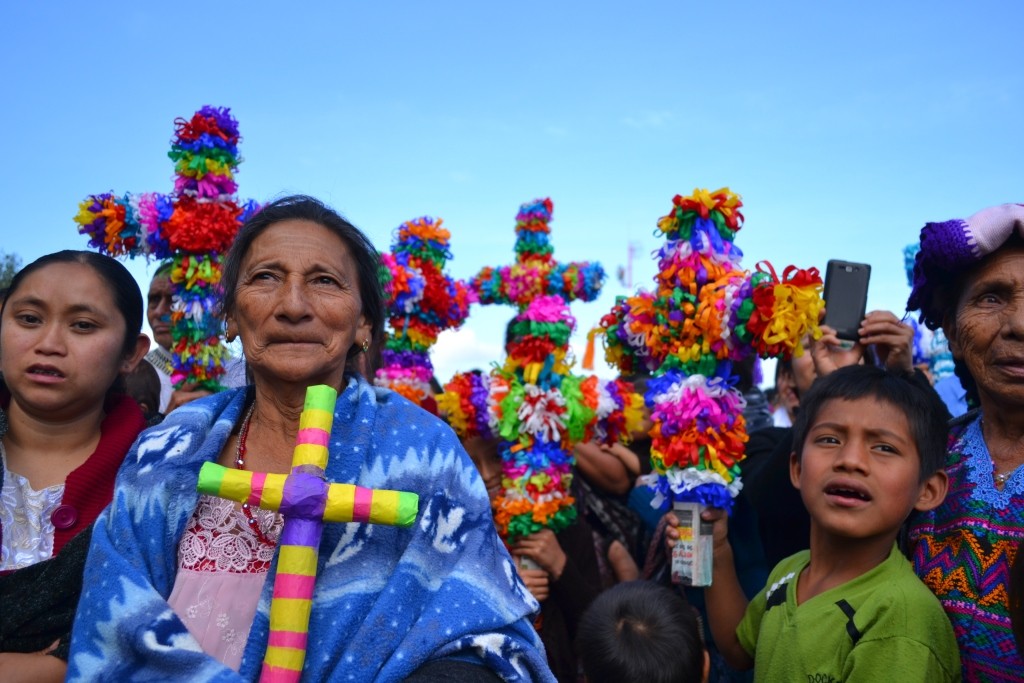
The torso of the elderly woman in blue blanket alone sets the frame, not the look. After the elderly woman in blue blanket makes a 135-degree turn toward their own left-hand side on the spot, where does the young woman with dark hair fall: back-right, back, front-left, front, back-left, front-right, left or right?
left

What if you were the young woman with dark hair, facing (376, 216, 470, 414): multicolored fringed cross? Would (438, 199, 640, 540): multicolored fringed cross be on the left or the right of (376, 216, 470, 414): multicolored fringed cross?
right

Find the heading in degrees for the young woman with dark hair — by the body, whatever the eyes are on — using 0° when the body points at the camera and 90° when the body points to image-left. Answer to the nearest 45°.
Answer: approximately 45°

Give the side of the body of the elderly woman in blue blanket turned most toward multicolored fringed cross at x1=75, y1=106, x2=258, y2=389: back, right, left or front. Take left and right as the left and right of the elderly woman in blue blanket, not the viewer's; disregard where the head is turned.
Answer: back

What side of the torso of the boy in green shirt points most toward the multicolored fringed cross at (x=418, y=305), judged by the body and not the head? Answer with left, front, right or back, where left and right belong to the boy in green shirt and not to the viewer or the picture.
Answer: right

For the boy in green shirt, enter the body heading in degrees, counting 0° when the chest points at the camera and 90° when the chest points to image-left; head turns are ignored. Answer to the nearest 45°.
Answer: approximately 45°

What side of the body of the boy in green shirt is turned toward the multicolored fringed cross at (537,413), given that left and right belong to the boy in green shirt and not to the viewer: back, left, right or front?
right

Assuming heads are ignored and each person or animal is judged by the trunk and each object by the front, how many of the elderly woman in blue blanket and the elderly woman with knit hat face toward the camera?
2
